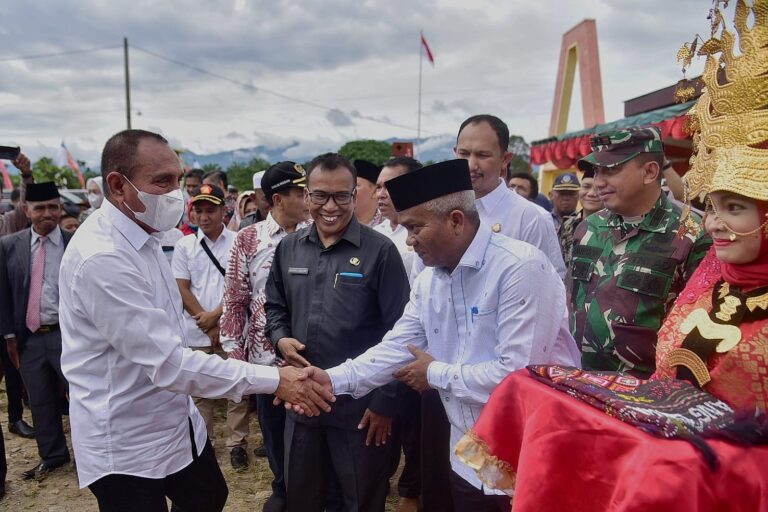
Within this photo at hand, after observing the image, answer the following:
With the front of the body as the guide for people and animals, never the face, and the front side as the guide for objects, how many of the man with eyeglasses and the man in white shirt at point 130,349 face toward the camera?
1

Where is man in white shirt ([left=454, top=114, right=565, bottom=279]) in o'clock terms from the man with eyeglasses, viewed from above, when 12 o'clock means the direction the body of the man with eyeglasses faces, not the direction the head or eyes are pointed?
The man in white shirt is roughly at 8 o'clock from the man with eyeglasses.

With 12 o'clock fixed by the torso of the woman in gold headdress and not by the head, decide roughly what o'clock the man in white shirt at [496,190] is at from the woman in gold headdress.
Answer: The man in white shirt is roughly at 3 o'clock from the woman in gold headdress.

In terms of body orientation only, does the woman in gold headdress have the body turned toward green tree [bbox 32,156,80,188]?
no

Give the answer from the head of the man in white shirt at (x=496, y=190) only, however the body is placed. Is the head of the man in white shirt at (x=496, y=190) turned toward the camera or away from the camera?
toward the camera

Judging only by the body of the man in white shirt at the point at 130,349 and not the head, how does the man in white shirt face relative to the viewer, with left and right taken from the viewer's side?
facing to the right of the viewer

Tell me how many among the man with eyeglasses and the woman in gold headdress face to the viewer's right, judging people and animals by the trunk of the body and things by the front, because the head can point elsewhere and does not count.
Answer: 0

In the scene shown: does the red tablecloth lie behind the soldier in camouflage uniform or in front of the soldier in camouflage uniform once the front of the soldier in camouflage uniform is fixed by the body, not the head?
in front

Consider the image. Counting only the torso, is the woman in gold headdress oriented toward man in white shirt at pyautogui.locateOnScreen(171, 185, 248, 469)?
no

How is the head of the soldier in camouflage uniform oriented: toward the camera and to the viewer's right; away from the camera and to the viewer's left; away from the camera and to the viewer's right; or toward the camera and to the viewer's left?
toward the camera and to the viewer's left

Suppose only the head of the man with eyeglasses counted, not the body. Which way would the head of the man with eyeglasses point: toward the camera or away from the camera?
toward the camera

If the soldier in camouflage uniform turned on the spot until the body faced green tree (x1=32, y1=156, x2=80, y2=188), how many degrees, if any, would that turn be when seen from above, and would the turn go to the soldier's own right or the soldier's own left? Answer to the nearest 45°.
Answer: approximately 90° to the soldier's own right

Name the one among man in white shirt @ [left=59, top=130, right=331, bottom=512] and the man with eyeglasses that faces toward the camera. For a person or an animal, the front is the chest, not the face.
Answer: the man with eyeglasses

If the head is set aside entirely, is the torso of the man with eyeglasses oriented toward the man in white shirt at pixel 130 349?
no

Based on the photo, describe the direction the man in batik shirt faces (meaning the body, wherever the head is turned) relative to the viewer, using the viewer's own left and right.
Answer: facing the viewer and to the right of the viewer

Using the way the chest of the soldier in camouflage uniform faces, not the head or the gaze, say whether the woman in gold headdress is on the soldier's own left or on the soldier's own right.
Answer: on the soldier's own left

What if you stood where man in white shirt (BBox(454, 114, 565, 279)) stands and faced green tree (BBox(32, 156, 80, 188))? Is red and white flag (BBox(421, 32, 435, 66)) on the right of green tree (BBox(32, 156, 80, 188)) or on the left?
right

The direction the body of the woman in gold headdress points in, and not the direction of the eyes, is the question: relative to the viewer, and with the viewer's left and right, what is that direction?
facing the viewer and to the left of the viewer

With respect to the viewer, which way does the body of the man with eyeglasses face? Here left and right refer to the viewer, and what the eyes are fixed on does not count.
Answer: facing the viewer
